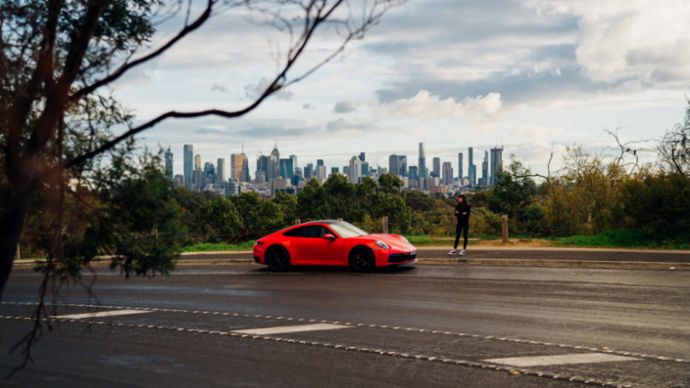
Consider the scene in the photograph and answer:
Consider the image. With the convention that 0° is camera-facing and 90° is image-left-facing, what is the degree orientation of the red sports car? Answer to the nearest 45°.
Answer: approximately 315°
